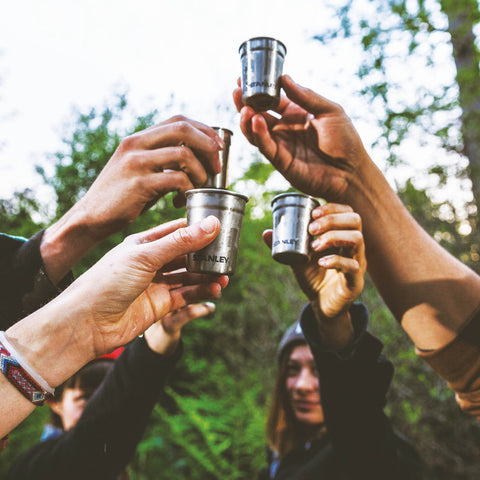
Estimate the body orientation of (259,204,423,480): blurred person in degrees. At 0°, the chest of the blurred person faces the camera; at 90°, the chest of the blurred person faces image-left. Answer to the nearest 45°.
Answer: approximately 0°

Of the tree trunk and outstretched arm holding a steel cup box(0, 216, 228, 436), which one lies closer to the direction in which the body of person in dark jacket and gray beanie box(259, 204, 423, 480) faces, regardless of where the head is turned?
the outstretched arm holding a steel cup

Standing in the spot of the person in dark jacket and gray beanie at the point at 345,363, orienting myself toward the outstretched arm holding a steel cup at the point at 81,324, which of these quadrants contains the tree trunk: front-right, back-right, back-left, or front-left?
back-right

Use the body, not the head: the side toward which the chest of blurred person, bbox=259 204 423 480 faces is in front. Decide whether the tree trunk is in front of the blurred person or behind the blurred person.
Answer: behind
